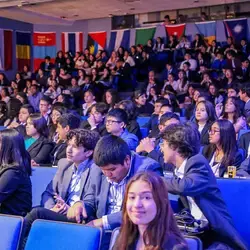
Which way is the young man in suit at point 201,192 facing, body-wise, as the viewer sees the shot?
to the viewer's left

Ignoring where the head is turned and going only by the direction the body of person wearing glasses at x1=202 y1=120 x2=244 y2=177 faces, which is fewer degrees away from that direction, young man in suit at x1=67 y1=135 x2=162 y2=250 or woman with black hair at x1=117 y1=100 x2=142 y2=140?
the young man in suit

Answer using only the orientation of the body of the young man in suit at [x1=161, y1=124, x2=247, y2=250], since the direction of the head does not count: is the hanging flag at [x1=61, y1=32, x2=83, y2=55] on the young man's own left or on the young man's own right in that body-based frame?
on the young man's own right

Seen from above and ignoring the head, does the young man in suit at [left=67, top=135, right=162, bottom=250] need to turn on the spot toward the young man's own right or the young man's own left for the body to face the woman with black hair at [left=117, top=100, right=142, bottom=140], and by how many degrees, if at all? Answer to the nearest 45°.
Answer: approximately 135° to the young man's own right

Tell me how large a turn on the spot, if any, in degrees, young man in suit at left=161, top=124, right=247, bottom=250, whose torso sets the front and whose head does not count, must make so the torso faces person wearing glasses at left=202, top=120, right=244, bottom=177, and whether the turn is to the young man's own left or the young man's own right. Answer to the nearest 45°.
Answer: approximately 90° to the young man's own right

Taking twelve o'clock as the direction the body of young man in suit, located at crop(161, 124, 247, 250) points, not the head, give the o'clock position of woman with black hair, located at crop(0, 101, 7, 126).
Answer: The woman with black hair is roughly at 2 o'clock from the young man in suit.

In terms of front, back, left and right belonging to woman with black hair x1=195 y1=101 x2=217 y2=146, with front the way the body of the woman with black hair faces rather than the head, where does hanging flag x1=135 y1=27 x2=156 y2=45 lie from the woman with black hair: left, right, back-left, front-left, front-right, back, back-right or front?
back-right

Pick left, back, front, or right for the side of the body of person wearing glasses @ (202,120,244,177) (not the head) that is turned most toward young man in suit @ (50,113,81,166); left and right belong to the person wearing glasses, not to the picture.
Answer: front

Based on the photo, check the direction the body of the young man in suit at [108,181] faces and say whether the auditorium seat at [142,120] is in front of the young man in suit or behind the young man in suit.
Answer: behind

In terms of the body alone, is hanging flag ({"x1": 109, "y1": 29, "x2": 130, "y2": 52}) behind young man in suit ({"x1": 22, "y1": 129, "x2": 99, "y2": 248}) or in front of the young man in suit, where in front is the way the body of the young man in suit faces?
behind
